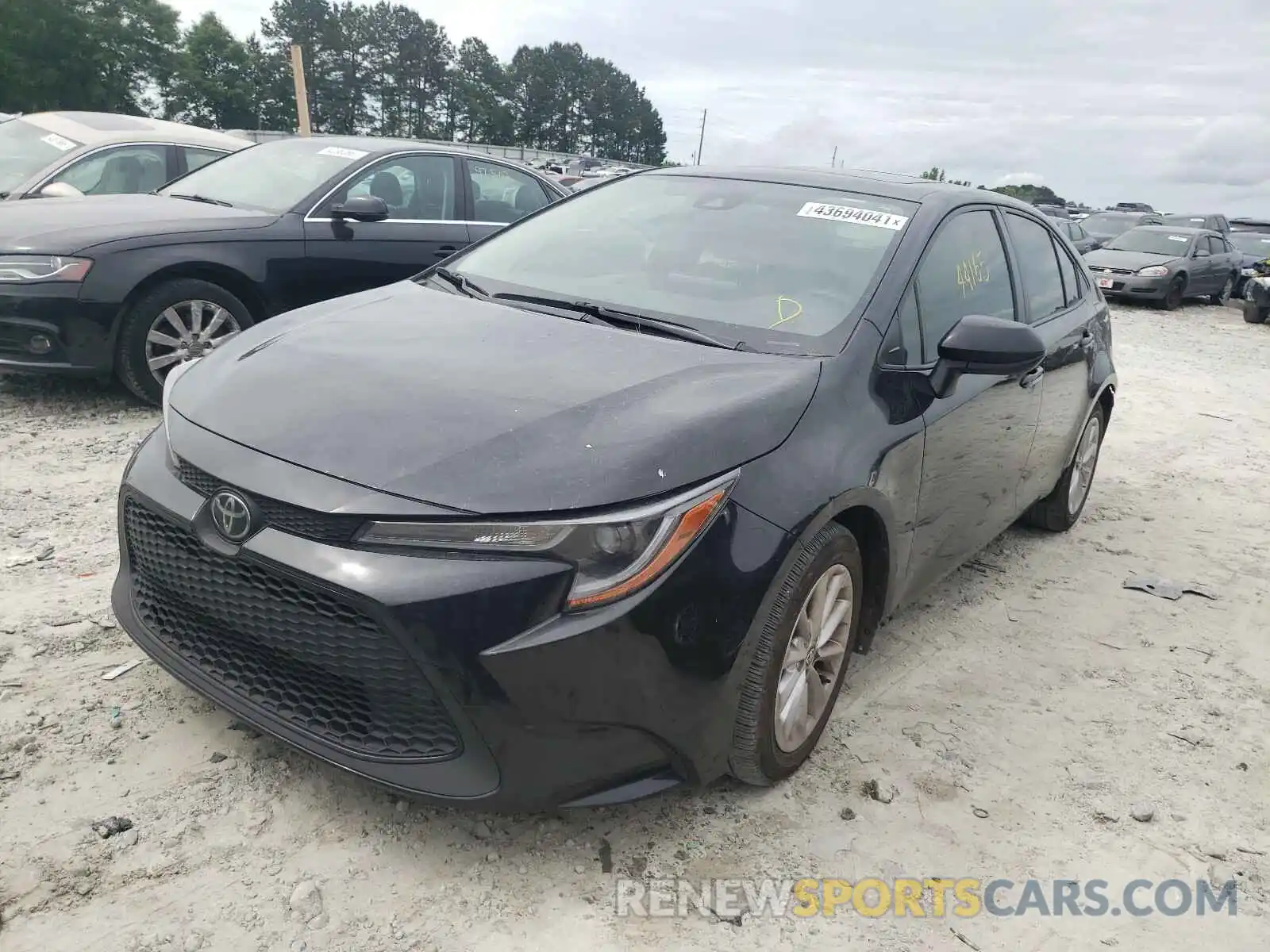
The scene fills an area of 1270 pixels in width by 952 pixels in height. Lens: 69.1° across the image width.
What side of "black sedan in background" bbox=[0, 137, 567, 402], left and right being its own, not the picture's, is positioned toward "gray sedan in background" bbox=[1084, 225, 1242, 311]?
back

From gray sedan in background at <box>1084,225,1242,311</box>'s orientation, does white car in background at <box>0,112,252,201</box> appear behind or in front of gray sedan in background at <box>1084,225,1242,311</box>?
in front

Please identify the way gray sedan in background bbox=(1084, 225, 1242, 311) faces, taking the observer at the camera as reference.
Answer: facing the viewer and to the left of the viewer

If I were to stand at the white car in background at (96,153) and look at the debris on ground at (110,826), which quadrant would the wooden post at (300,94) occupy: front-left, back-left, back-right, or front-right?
back-left

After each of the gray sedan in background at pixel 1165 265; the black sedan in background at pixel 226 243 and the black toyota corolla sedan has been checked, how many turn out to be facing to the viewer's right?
0

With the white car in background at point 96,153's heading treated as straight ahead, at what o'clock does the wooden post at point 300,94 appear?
The wooden post is roughly at 5 o'clock from the white car in background.

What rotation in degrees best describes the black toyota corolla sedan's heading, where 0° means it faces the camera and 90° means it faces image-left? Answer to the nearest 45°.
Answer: approximately 45°

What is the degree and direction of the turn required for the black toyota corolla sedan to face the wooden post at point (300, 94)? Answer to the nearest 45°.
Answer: approximately 135° to its right

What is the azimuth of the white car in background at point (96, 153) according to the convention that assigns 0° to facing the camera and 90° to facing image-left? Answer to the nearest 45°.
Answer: approximately 45°

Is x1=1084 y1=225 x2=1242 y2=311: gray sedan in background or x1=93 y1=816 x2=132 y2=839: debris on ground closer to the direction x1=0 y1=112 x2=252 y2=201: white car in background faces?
the debris on ground

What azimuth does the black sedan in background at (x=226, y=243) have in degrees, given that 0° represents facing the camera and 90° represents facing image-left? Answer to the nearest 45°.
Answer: approximately 45°

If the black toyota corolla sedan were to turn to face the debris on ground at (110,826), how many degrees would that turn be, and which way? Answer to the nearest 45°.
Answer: approximately 45° to its right

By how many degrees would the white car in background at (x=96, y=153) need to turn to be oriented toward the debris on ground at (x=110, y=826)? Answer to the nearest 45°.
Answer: approximately 45° to its left

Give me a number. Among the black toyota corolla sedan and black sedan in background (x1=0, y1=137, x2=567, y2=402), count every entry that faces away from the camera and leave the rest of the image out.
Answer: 0
